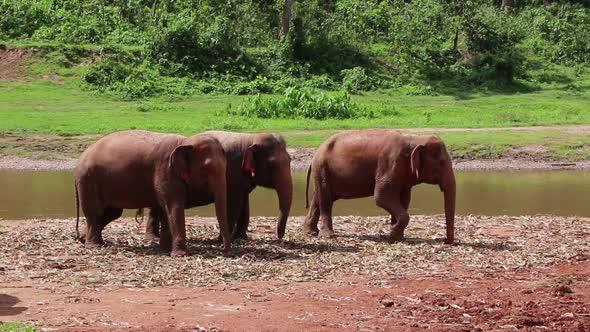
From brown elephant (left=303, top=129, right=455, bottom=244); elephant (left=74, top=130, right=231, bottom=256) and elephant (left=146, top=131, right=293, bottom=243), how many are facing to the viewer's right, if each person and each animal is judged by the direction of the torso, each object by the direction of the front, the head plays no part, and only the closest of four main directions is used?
3

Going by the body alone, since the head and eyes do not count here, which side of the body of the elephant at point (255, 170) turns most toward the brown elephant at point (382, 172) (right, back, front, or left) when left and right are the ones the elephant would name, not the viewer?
front

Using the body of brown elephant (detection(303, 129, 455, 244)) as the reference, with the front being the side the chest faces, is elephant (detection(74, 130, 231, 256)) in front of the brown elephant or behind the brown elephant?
behind

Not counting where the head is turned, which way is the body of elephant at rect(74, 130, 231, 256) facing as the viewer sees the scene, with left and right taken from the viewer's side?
facing to the right of the viewer

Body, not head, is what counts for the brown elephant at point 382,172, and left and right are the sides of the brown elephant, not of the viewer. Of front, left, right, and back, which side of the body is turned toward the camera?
right

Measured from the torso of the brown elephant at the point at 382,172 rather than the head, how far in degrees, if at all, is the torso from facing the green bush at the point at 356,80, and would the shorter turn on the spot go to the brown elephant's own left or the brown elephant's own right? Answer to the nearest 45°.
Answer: approximately 90° to the brown elephant's own left

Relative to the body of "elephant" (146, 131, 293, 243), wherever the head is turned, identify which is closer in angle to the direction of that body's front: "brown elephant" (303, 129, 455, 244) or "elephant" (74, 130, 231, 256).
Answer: the brown elephant

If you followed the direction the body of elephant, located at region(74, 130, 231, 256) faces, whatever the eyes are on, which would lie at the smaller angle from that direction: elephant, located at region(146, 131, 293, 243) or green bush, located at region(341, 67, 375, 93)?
the elephant

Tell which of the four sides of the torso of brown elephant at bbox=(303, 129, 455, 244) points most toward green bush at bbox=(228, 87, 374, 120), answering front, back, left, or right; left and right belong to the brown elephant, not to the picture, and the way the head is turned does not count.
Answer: left

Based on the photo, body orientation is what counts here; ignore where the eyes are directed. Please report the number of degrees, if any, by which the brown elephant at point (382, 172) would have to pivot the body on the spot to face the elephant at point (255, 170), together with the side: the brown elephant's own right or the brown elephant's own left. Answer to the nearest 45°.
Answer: approximately 180°

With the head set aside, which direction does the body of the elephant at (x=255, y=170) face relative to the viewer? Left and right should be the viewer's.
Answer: facing to the right of the viewer

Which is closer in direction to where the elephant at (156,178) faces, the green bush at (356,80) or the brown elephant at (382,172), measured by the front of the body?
the brown elephant
